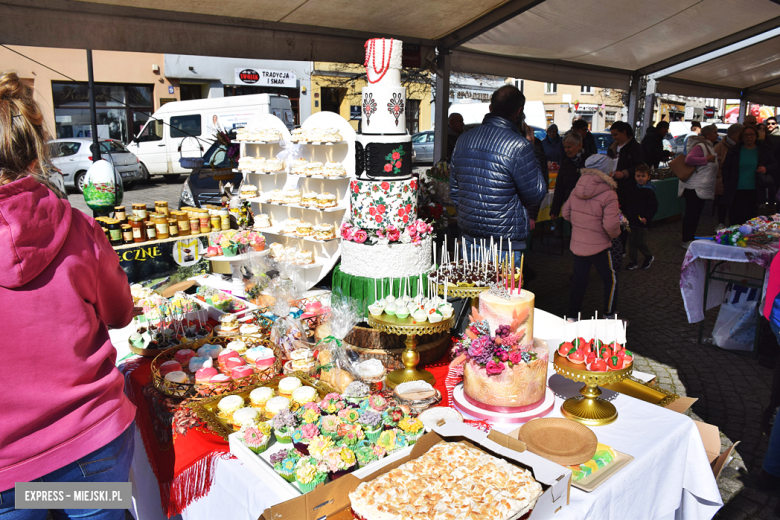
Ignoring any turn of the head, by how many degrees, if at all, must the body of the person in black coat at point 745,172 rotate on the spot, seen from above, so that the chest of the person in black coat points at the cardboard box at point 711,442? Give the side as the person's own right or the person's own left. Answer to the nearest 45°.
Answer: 0° — they already face it

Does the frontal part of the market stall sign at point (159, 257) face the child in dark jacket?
no

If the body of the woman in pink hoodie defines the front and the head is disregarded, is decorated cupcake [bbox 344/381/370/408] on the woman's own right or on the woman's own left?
on the woman's own right

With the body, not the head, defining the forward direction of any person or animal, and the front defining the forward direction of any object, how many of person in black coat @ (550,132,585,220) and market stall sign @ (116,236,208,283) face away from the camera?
0

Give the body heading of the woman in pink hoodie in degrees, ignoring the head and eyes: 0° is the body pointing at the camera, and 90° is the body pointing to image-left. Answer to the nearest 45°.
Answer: approximately 180°

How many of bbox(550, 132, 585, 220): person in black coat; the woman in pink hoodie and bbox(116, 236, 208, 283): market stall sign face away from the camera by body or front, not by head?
1

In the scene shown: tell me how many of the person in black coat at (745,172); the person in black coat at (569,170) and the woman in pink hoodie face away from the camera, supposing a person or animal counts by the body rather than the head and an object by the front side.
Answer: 1

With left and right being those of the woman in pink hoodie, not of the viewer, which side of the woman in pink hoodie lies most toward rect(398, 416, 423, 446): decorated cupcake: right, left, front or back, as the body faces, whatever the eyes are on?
right

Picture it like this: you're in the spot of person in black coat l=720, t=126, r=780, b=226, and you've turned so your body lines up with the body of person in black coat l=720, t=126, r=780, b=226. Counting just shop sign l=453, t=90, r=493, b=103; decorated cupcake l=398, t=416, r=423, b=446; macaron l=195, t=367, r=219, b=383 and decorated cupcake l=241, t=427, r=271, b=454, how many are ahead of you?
3

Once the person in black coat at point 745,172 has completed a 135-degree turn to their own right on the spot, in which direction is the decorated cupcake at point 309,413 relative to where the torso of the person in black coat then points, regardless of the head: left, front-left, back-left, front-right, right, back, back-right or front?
back-left

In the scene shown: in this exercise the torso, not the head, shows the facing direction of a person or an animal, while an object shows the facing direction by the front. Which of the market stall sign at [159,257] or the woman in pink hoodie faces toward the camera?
the market stall sign

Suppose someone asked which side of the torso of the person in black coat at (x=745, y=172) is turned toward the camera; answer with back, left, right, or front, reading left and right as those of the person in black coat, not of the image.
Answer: front

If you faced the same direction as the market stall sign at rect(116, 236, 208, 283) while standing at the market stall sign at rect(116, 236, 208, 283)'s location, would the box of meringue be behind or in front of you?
in front

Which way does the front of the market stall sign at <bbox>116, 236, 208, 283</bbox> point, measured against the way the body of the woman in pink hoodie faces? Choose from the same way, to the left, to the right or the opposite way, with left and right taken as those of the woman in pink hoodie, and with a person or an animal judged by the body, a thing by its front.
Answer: the opposite way

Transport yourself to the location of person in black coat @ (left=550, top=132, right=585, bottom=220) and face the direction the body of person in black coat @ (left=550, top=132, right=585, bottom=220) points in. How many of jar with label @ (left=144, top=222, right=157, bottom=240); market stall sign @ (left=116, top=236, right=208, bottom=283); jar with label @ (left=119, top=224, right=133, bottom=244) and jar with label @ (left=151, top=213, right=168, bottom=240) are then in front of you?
4

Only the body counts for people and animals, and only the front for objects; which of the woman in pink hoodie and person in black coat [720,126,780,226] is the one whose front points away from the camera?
the woman in pink hoodie

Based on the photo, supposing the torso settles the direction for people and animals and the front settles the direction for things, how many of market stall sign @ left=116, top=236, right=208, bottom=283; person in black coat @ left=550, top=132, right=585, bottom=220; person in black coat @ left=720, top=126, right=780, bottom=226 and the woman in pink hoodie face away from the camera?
1
